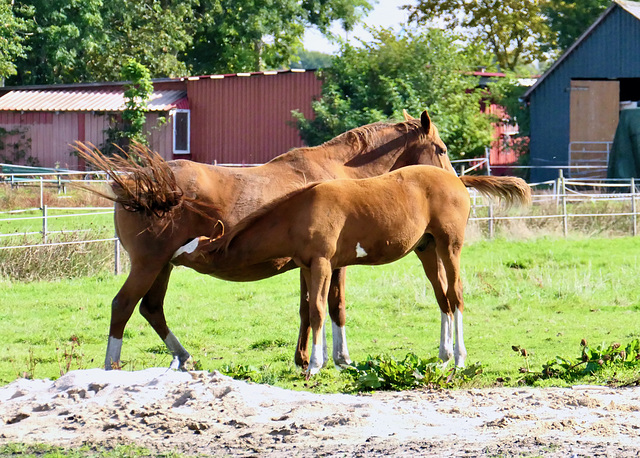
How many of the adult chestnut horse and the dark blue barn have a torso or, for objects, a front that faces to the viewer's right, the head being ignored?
1

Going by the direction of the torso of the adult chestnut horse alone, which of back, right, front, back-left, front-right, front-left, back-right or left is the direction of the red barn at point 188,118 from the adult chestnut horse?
left

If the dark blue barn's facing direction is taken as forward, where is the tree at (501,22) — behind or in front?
behind

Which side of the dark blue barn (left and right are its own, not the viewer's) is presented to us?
front

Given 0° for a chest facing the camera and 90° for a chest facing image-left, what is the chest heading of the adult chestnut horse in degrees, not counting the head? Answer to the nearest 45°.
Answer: approximately 270°

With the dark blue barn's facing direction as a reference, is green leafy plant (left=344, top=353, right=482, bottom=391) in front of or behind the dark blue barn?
in front

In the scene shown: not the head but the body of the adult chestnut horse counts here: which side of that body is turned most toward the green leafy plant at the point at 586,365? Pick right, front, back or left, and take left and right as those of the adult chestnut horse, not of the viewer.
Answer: front

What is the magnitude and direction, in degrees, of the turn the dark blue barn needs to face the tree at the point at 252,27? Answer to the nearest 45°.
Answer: approximately 135° to its right

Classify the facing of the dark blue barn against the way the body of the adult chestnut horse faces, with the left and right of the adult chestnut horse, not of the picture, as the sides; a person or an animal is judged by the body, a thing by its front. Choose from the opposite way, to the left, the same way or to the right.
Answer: to the right

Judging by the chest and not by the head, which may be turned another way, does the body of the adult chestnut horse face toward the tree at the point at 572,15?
no

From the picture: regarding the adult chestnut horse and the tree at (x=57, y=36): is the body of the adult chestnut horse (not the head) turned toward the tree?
no

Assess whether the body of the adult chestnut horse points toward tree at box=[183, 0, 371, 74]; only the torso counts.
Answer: no

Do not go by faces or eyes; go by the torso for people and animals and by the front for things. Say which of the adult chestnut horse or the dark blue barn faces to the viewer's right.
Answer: the adult chestnut horse

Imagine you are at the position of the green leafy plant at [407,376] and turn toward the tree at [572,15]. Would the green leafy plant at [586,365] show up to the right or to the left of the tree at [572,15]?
right
